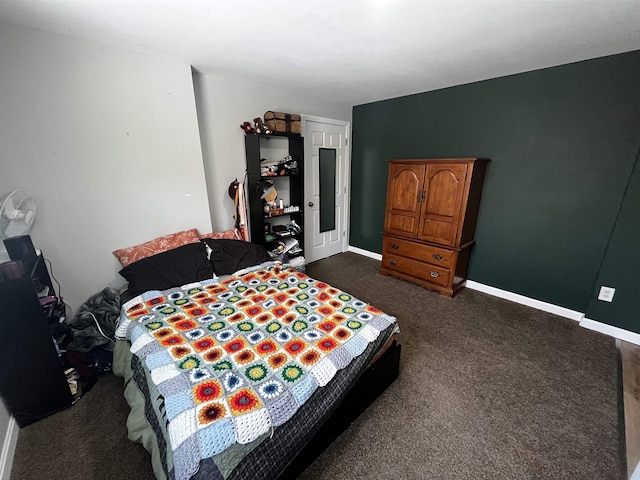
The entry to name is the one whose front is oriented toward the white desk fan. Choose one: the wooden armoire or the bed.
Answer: the wooden armoire

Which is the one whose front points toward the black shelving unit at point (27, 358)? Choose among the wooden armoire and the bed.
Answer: the wooden armoire

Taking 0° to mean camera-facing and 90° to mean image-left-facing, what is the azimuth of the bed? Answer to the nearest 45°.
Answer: approximately 315°

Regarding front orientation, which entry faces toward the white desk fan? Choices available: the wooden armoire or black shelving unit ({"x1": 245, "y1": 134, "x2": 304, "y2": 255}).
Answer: the wooden armoire

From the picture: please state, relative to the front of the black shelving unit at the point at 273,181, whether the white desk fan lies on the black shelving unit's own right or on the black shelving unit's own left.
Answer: on the black shelving unit's own right

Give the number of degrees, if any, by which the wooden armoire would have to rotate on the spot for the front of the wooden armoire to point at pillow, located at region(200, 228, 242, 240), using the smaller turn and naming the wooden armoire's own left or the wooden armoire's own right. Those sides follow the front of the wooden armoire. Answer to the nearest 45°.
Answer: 0° — it already faces it

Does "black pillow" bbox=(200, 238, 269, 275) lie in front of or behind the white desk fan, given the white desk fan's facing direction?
in front

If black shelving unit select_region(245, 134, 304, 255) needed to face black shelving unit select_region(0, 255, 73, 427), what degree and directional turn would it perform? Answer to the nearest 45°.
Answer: approximately 90° to its right

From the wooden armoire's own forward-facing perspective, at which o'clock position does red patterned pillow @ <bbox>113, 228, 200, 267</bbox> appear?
The red patterned pillow is roughly at 12 o'clock from the wooden armoire.

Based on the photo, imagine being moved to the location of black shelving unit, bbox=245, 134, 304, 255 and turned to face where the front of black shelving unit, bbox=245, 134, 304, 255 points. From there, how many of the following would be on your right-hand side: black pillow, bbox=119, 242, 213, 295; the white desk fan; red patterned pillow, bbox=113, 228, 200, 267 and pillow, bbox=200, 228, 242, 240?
4

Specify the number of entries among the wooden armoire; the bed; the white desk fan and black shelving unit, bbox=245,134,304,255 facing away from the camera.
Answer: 0

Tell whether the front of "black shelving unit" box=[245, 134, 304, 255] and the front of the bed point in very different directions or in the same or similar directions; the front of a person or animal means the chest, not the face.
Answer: same or similar directions

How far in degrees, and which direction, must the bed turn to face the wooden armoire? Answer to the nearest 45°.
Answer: approximately 90° to its left

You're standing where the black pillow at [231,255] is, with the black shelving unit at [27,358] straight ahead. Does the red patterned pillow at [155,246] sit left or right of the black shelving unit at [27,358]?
right

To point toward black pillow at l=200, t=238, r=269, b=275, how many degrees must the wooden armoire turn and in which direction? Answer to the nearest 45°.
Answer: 0° — it already faces it

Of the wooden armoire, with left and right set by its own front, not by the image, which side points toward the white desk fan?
front

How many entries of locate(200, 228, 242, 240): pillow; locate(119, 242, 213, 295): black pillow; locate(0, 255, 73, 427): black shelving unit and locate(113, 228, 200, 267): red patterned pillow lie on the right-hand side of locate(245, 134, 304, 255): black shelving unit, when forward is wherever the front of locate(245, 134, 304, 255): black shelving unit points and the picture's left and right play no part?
4

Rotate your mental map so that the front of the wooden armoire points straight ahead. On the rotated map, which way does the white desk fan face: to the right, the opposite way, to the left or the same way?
the opposite way

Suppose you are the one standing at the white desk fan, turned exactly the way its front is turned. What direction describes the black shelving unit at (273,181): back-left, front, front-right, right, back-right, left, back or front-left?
front-left

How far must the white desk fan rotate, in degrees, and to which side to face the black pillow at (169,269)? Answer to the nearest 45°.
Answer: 0° — it already faces it
